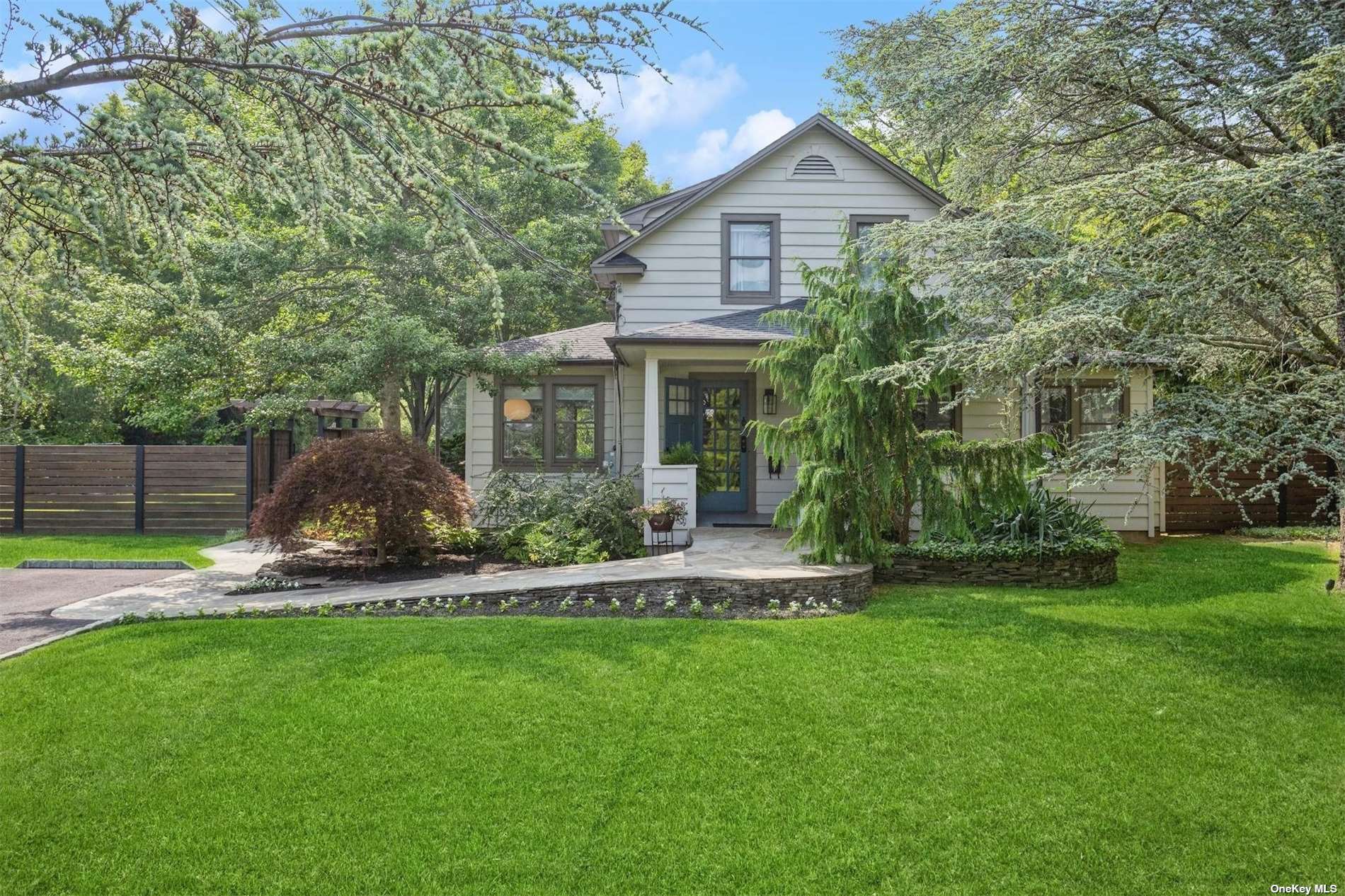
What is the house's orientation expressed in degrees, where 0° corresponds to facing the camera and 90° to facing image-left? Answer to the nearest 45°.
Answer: approximately 0°

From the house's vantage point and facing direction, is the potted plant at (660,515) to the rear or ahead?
ahead

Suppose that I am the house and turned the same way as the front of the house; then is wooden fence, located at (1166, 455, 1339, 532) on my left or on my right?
on my left

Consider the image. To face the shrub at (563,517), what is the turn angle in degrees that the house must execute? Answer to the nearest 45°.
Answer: approximately 45° to its right

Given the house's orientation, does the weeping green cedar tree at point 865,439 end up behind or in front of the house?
in front

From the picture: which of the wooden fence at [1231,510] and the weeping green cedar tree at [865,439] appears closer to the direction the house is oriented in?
the weeping green cedar tree

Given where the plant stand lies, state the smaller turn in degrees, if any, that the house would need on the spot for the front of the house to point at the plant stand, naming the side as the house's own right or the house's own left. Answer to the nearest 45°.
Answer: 0° — it already faces it

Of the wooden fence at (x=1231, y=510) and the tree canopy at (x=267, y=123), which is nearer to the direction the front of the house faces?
the tree canopy

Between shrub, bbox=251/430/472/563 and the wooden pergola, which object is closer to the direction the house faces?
the shrub

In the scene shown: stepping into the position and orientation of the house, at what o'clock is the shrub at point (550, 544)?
The shrub is roughly at 1 o'clock from the house.

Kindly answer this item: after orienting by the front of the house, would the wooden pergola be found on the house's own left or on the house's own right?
on the house's own right

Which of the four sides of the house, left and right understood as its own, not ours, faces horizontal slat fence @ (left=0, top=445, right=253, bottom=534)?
right

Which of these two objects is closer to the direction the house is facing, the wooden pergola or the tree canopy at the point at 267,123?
the tree canopy
